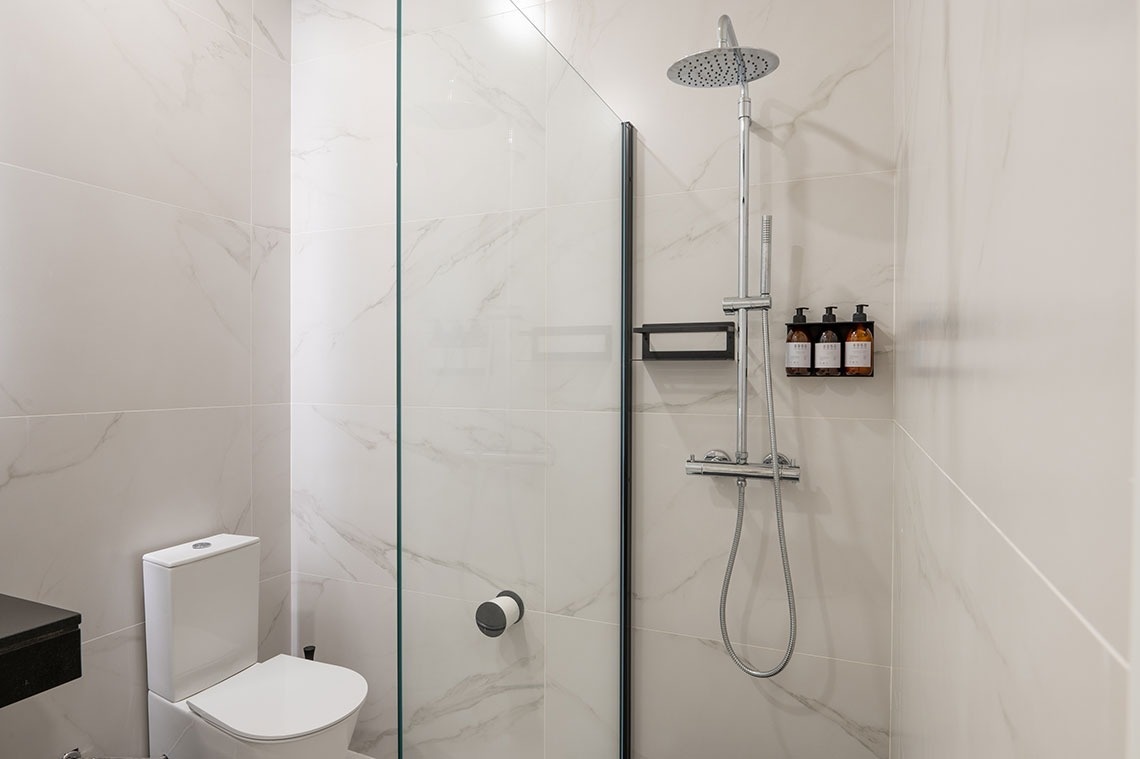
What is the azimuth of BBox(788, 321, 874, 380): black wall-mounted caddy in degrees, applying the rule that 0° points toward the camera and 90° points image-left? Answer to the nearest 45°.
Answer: approximately 0°

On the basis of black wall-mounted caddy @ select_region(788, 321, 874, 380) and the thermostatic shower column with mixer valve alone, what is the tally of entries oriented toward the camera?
2

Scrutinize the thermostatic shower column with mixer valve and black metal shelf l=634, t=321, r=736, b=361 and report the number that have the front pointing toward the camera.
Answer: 2

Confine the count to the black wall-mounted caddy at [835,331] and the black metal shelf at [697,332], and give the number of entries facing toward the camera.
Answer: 2

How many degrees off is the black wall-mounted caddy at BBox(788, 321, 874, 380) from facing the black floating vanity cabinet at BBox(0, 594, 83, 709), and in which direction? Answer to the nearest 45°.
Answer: approximately 45° to its right

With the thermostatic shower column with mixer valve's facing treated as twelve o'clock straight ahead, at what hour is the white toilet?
The white toilet is roughly at 3 o'clock from the thermostatic shower column with mixer valve.
